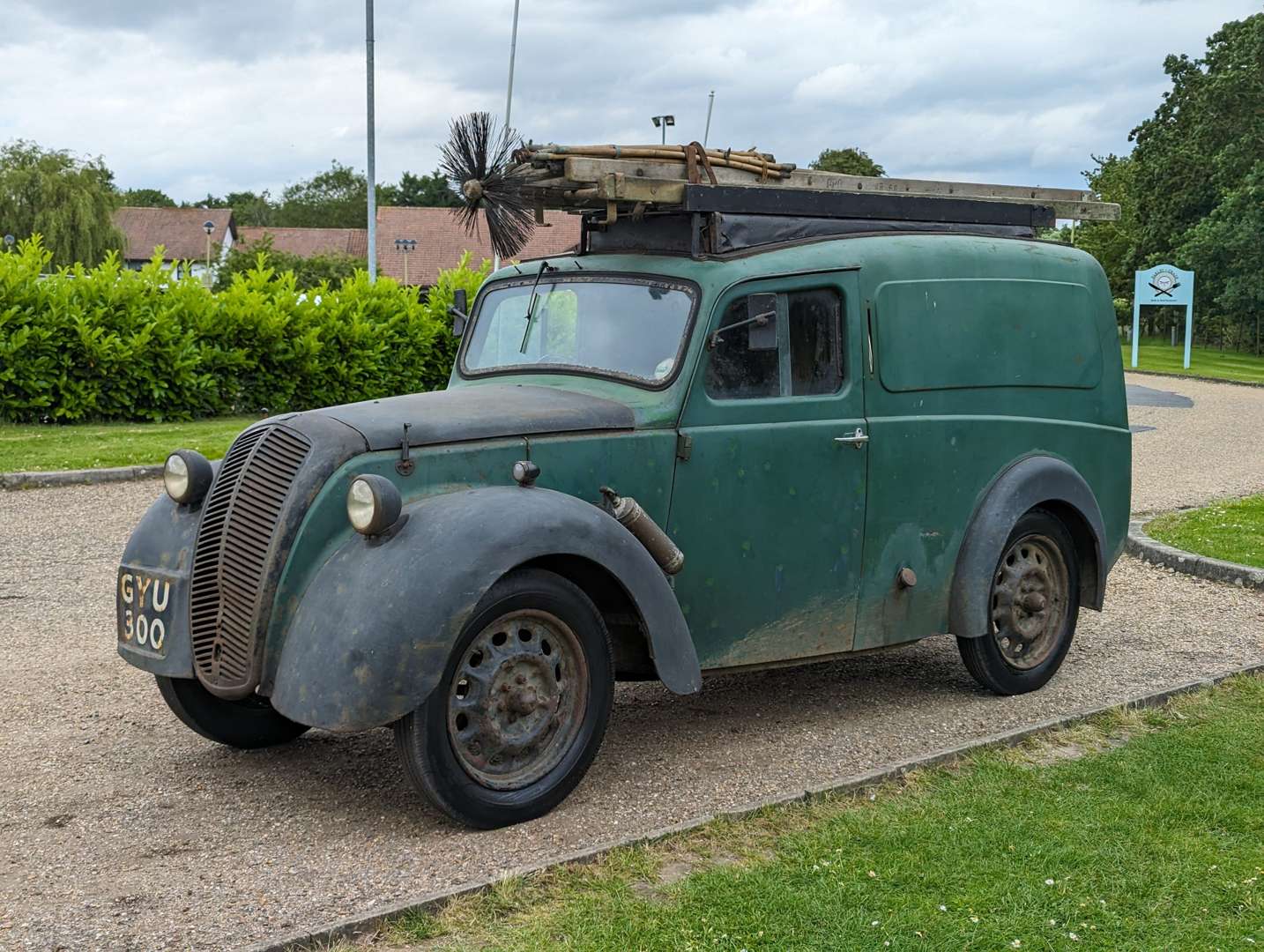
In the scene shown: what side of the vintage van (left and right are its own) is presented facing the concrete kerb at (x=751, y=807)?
left

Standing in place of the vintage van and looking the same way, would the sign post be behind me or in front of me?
behind

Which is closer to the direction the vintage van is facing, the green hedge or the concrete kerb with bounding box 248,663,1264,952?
the concrete kerb

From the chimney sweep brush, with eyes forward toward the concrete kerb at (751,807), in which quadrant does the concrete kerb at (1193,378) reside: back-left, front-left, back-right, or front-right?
back-left

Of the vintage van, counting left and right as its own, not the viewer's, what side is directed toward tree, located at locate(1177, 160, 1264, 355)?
back

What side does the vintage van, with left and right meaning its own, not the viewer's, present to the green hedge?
right

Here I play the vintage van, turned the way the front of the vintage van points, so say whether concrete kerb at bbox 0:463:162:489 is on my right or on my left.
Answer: on my right

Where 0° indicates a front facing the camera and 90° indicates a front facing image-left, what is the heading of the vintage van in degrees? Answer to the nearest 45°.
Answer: approximately 45°

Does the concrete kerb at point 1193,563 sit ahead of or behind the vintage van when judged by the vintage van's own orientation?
behind
